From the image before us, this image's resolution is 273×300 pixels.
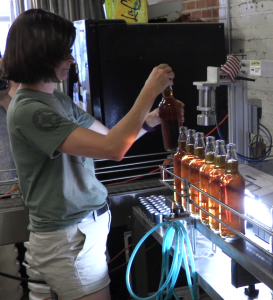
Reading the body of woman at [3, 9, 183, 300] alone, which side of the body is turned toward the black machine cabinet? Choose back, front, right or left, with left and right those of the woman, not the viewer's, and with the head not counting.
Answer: left

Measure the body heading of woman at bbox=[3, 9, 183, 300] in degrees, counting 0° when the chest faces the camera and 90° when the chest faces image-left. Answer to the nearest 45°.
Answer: approximately 270°

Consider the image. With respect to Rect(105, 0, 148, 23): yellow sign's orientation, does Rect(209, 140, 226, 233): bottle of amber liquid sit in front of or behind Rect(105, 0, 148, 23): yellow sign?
in front

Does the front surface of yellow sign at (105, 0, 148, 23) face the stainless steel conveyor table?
yes

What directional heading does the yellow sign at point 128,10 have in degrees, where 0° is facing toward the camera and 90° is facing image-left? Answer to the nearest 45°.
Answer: approximately 0°

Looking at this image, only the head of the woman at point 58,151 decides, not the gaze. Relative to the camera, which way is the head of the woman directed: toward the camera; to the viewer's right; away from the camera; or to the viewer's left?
to the viewer's right

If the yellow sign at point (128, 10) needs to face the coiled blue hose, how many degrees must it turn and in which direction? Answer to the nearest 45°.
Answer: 0° — it already faces it
